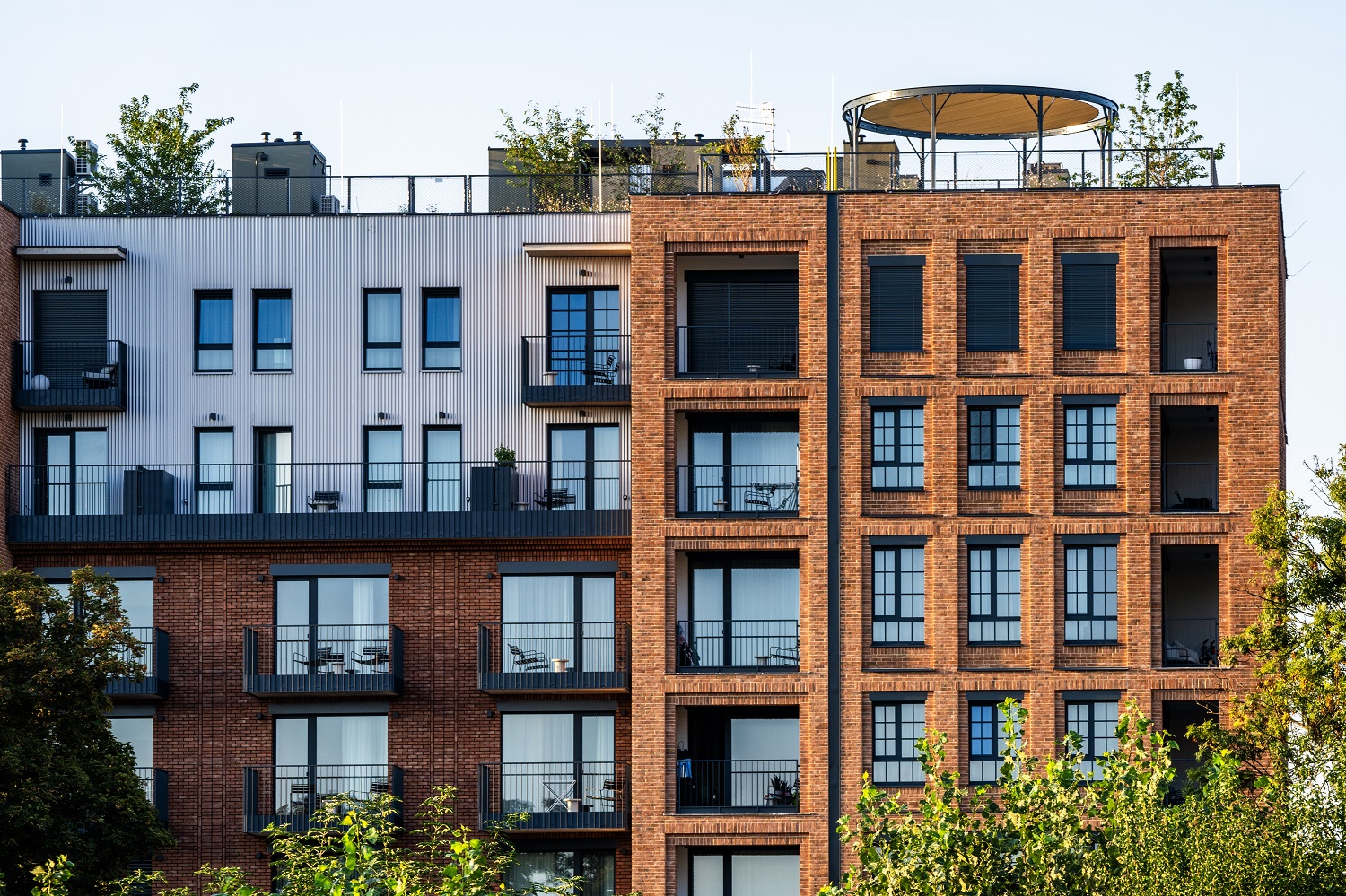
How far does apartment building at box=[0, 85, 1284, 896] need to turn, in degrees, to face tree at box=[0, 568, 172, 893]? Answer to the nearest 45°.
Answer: approximately 45° to its right

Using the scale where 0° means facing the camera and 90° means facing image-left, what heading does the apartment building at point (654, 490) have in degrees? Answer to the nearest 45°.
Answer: approximately 0°
